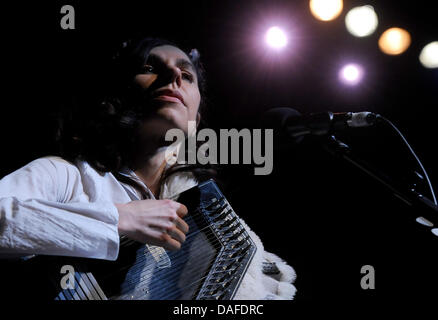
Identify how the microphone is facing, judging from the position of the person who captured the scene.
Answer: facing to the left of the viewer

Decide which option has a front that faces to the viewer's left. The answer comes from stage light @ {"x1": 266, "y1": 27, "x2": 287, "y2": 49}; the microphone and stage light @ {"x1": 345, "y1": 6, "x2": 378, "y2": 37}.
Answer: the microphone

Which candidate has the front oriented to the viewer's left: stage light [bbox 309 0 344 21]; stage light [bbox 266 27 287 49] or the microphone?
the microphone

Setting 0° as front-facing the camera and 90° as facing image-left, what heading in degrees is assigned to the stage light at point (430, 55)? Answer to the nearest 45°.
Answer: approximately 0°

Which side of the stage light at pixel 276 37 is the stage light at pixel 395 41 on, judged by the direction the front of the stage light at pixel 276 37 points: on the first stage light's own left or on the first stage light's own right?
on the first stage light's own left
